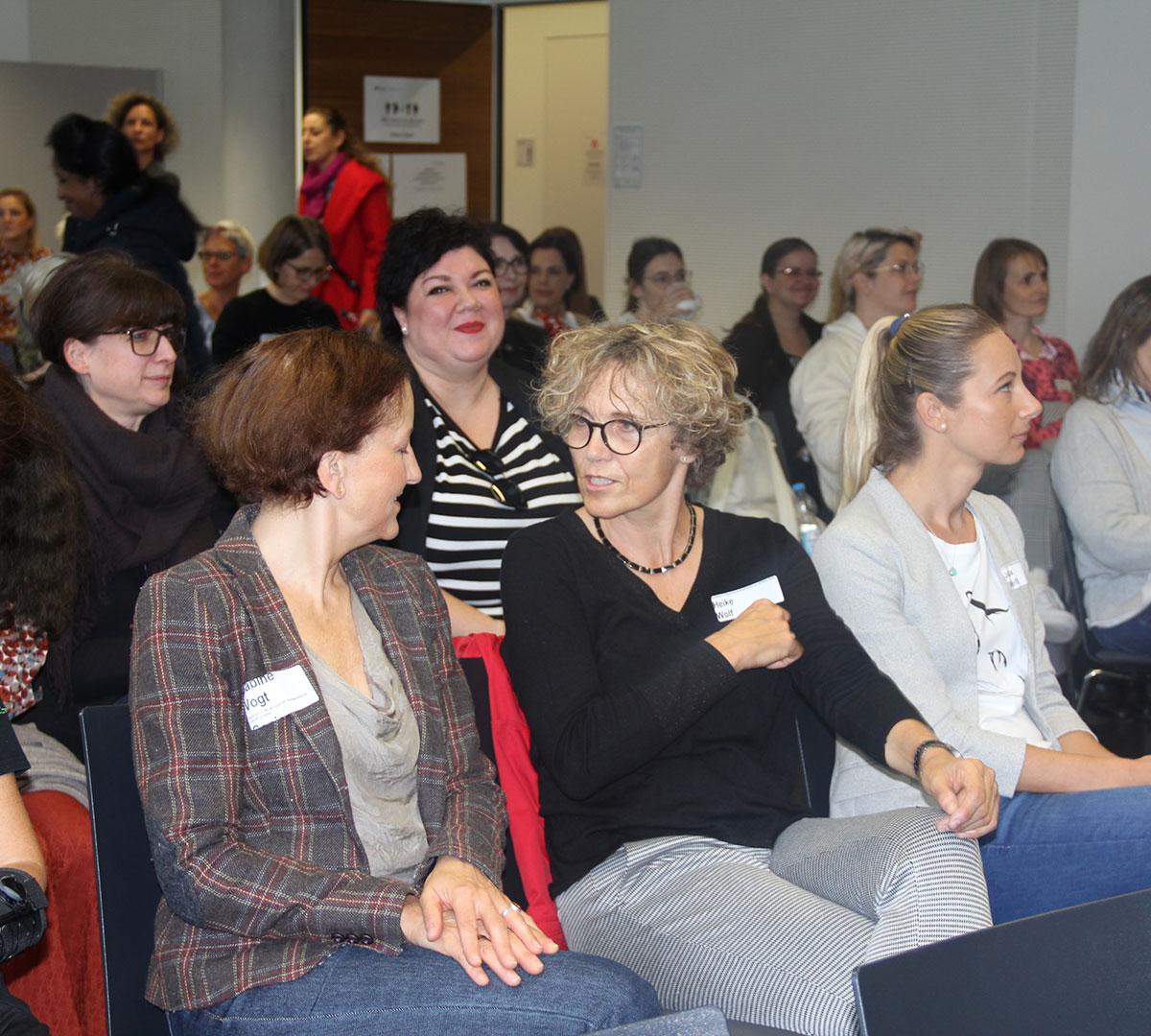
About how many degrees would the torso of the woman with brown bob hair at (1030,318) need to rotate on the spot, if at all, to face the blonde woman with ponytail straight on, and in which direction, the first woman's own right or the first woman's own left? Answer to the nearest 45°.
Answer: approximately 45° to the first woman's own right

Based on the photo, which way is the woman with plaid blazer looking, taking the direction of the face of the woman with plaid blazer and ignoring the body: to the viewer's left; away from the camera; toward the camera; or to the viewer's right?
to the viewer's right

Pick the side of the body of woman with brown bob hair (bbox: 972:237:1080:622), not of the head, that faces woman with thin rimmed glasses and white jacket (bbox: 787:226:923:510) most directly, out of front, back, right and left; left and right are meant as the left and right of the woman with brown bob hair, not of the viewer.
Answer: right

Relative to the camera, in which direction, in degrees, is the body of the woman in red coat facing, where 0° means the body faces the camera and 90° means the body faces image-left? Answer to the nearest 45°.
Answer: approximately 45°

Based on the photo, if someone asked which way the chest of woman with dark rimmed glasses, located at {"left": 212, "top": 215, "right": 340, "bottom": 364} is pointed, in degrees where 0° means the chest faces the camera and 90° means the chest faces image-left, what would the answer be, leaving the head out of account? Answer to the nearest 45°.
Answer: approximately 315°

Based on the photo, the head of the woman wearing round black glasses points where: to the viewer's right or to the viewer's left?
to the viewer's left

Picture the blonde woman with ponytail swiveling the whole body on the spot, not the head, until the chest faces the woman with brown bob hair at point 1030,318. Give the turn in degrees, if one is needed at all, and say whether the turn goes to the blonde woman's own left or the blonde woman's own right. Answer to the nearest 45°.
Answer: approximately 135° to the blonde woman's own left
